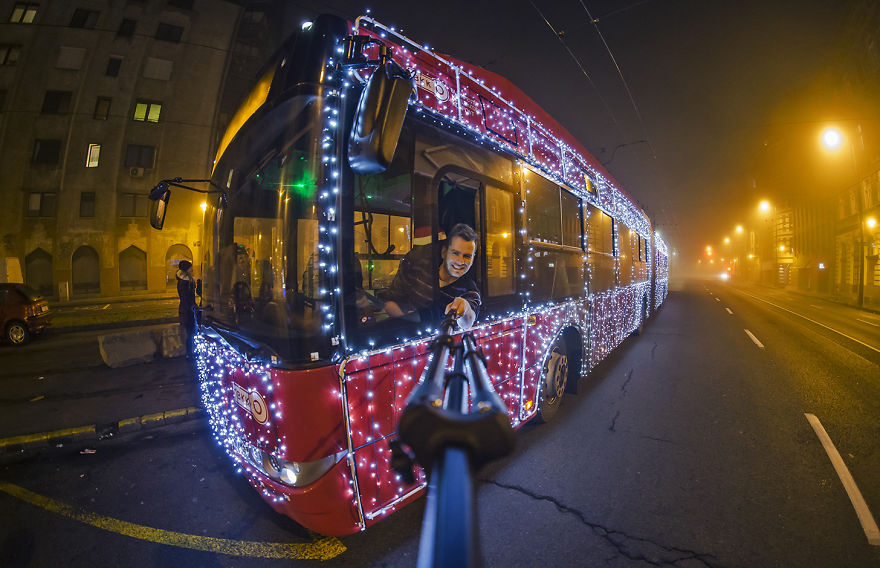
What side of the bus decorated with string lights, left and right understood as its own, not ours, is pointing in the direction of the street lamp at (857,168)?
back

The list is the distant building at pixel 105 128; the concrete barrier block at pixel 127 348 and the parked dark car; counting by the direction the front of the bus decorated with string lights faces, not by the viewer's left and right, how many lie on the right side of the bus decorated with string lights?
3

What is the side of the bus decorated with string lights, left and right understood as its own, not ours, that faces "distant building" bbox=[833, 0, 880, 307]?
back

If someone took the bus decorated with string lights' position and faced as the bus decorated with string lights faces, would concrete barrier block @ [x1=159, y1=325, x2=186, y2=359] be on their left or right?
on their right

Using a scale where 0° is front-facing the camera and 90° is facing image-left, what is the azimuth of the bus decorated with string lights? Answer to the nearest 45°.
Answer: approximately 45°

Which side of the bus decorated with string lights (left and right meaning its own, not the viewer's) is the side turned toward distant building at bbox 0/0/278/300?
right

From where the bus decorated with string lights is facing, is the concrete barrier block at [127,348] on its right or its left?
on its right

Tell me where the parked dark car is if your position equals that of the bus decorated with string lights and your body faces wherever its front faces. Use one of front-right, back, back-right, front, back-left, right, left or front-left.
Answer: right

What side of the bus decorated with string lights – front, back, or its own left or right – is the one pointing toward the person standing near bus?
right
